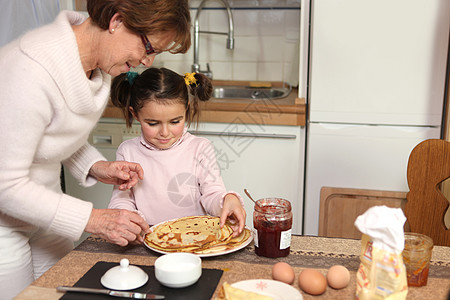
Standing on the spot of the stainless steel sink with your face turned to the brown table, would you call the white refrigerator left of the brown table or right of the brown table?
left

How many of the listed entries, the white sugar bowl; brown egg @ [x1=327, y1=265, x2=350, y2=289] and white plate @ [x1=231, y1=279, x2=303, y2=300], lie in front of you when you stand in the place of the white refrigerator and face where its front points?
3

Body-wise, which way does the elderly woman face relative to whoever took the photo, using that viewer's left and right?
facing to the right of the viewer

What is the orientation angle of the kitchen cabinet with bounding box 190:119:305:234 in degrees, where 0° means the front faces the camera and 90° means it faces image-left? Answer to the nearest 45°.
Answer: approximately 0°

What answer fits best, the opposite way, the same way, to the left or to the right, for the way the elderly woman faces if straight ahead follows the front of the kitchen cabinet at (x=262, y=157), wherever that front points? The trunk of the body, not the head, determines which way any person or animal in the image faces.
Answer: to the left

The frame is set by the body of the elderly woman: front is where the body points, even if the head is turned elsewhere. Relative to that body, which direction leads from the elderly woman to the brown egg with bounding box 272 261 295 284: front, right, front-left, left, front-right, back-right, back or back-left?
front-right

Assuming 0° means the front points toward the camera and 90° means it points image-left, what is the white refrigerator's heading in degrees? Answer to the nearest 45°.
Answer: approximately 0°

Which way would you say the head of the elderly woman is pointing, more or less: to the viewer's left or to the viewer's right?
to the viewer's right
